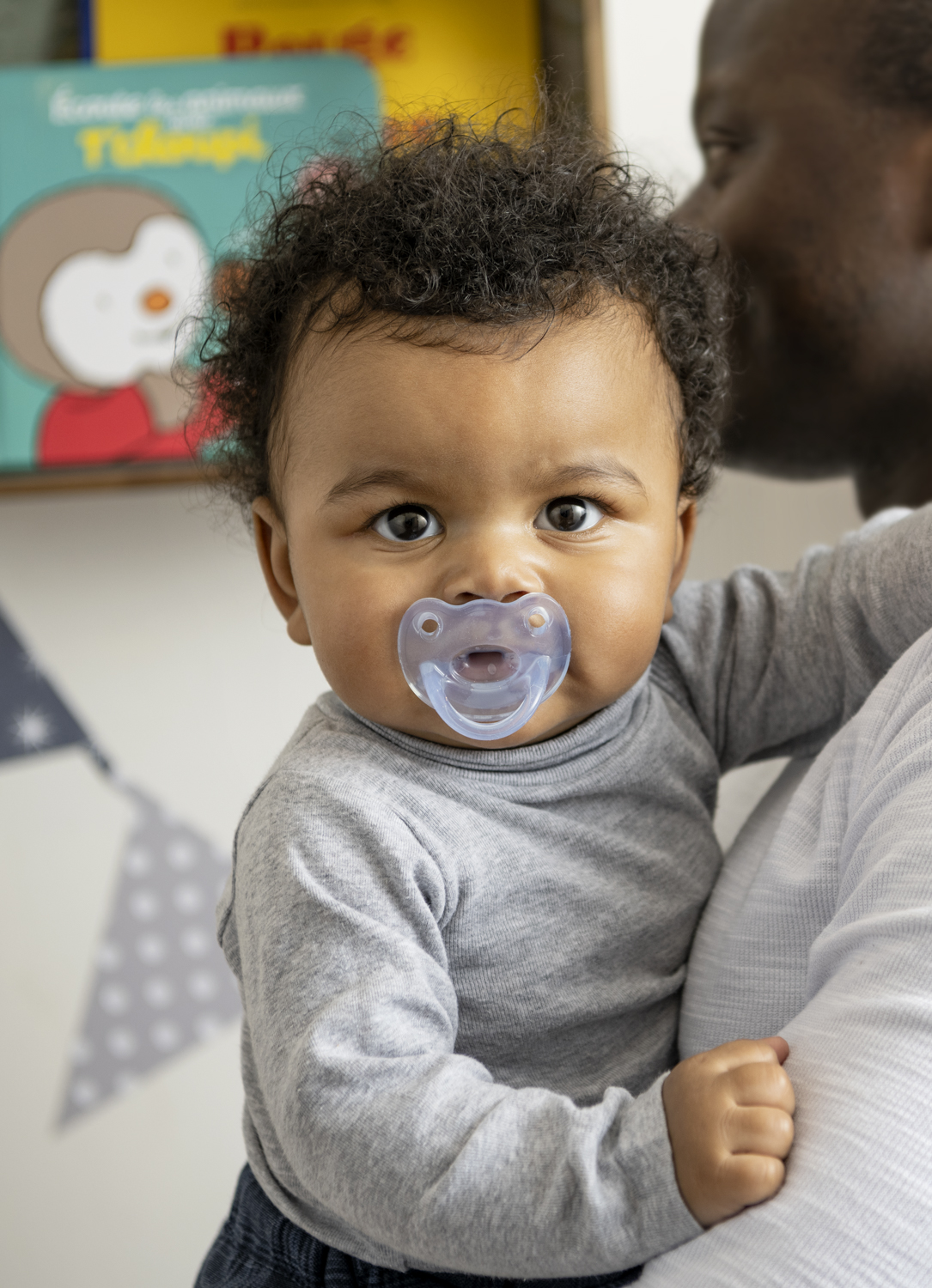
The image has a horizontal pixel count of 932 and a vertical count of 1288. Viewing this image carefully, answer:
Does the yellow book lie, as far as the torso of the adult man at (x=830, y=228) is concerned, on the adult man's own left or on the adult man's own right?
on the adult man's own right

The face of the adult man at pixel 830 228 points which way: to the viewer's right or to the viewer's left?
to the viewer's left

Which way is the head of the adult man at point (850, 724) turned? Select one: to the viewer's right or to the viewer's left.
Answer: to the viewer's left

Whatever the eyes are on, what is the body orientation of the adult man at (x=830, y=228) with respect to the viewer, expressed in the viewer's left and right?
facing to the left of the viewer

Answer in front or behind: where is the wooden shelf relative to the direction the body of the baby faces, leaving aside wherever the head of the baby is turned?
behind

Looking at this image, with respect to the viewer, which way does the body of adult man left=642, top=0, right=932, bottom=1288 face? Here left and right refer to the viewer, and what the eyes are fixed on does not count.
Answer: facing to the left of the viewer
